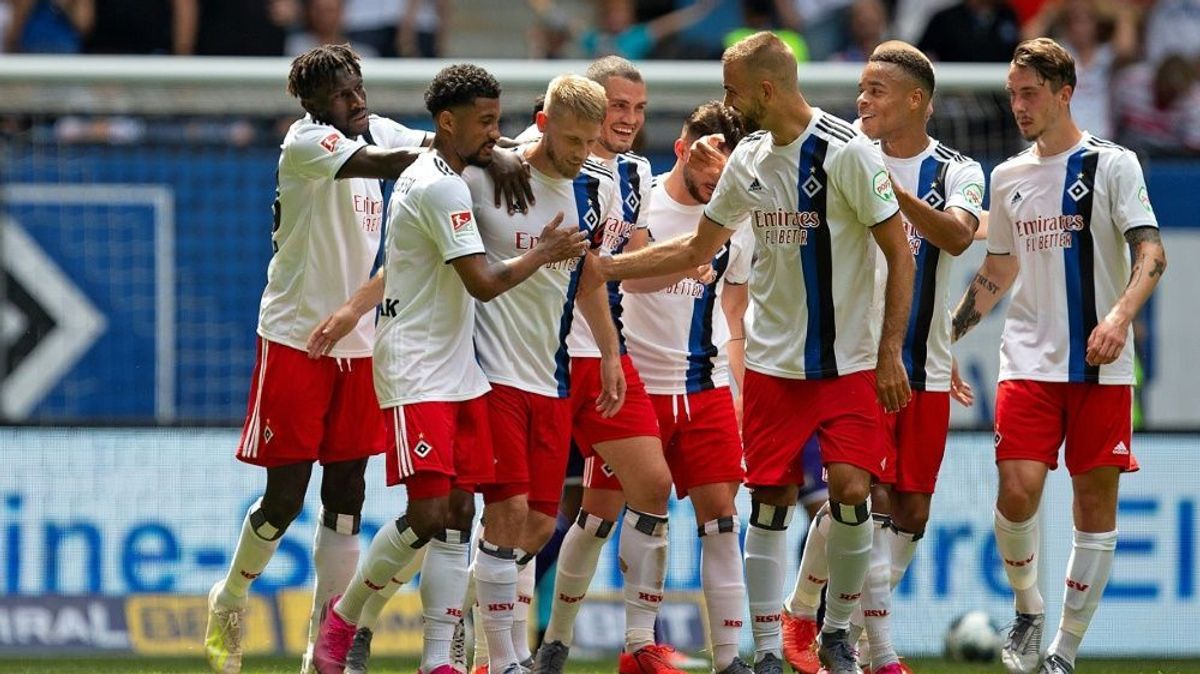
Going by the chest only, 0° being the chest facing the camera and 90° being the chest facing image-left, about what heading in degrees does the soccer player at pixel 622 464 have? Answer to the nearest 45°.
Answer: approximately 315°

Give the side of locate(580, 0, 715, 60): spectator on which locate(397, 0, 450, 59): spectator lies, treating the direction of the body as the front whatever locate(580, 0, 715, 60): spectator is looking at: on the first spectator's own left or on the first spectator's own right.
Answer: on the first spectator's own right

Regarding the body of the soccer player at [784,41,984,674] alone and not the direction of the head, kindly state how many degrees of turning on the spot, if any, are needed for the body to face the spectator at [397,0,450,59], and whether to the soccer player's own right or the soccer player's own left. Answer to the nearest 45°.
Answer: approximately 90° to the soccer player's own right

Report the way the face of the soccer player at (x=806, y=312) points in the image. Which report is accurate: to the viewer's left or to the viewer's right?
to the viewer's left

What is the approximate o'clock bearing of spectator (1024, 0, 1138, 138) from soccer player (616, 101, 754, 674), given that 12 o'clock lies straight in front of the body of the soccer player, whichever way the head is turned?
The spectator is roughly at 7 o'clock from the soccer player.

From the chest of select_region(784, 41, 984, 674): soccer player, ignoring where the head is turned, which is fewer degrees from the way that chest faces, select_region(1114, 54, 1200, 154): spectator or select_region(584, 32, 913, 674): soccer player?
the soccer player

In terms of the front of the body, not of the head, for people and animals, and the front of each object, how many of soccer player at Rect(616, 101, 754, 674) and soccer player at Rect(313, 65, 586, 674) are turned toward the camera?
1

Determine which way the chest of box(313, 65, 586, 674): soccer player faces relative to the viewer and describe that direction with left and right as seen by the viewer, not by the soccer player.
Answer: facing to the right of the viewer

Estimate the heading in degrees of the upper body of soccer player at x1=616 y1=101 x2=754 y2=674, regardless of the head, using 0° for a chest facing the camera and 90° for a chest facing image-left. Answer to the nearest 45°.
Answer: approximately 0°

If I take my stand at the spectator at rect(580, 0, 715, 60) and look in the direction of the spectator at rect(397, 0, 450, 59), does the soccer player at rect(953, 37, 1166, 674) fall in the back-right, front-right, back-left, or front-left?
back-left

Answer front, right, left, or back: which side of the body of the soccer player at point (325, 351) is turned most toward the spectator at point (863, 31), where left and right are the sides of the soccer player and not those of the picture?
left
